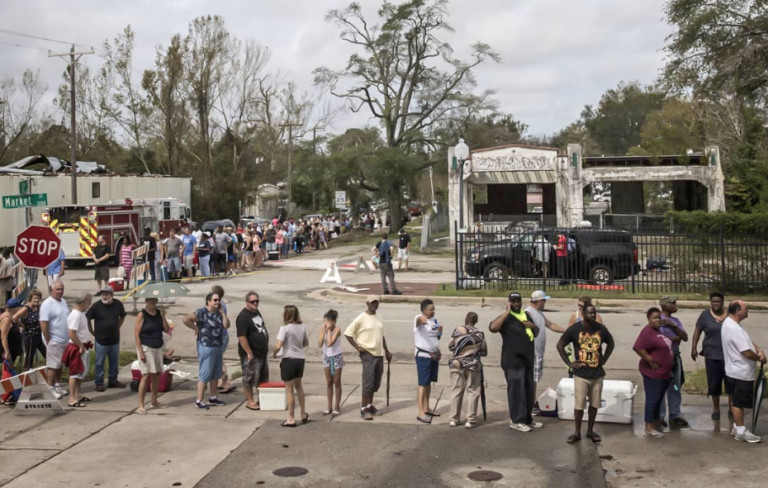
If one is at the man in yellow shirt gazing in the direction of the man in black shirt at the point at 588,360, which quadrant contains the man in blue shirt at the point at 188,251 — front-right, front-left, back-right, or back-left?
back-left

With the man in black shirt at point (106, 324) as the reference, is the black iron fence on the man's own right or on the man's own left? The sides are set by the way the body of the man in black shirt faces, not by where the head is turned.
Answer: on the man's own left

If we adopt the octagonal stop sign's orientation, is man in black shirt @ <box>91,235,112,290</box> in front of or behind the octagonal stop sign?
behind

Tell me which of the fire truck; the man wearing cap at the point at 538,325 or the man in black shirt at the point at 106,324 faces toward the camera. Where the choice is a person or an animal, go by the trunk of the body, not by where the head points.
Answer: the man in black shirt

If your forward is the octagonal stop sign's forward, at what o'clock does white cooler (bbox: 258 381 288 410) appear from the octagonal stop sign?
The white cooler is roughly at 11 o'clock from the octagonal stop sign.

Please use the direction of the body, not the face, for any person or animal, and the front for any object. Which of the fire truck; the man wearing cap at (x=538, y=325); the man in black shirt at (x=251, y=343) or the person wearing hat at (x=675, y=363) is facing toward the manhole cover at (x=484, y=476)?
the man in black shirt

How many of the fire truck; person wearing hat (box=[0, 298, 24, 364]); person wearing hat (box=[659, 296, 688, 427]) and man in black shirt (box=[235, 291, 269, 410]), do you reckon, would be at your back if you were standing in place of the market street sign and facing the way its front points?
1

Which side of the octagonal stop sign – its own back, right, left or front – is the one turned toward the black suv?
left

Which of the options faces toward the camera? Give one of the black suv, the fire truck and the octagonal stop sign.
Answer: the octagonal stop sign

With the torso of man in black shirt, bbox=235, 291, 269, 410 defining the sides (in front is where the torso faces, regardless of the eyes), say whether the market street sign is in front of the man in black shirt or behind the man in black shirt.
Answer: behind
